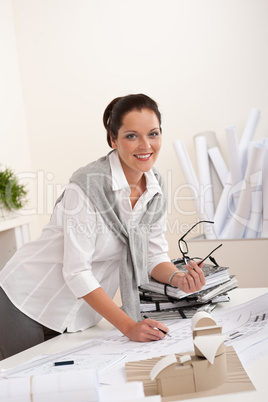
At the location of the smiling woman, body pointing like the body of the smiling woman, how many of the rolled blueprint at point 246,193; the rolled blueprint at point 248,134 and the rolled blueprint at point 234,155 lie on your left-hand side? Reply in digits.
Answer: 3

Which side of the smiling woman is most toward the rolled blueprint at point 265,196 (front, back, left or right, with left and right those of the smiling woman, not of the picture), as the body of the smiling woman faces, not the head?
left

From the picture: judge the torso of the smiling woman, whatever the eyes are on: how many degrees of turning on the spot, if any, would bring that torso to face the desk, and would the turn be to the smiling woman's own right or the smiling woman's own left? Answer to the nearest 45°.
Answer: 0° — they already face it

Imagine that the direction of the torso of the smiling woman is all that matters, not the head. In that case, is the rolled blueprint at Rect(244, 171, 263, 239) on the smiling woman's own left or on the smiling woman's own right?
on the smiling woman's own left

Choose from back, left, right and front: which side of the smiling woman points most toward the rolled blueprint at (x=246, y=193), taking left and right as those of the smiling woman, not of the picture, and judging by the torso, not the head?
left

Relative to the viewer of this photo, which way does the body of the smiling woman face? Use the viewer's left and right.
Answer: facing the viewer and to the right of the viewer
